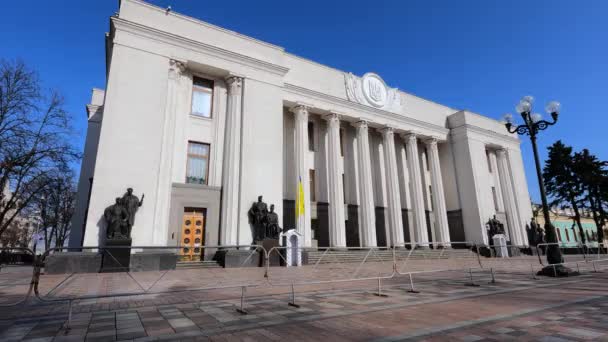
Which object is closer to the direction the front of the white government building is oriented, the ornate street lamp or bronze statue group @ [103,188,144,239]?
the ornate street lamp

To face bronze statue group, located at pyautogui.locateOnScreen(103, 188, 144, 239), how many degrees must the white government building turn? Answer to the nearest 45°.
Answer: approximately 90° to its right

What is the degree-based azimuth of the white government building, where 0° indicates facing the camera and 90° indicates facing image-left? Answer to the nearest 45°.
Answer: approximately 315°

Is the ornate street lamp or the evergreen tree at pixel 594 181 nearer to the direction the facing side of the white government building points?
the ornate street lamp

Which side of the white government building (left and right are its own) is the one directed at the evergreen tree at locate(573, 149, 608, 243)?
left

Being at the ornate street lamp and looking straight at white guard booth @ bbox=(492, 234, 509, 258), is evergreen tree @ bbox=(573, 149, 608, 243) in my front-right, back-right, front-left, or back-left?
front-right

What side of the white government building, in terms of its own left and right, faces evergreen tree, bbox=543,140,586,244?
left
